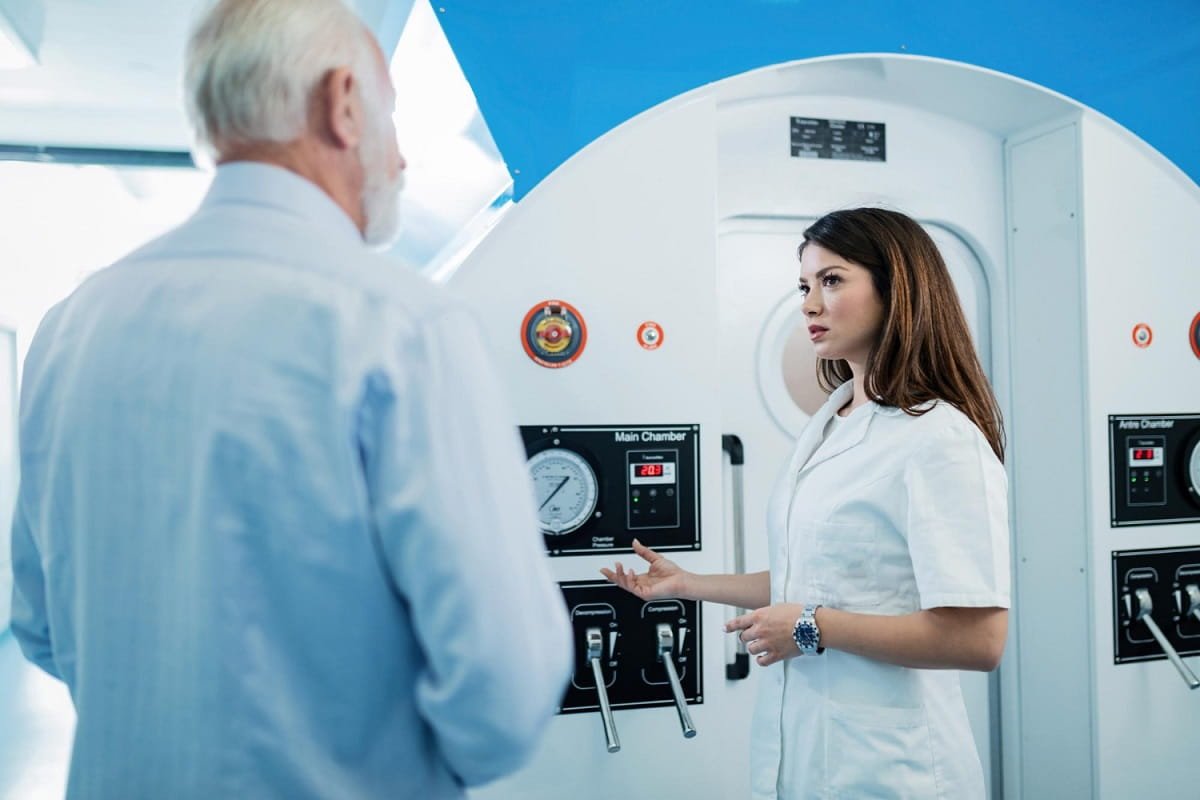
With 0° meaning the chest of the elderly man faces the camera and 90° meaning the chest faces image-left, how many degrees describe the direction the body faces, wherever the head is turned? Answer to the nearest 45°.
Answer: approximately 225°

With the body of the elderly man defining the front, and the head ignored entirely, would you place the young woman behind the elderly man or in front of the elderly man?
in front

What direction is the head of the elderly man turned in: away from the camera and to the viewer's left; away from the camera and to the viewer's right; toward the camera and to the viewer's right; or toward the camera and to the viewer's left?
away from the camera and to the viewer's right

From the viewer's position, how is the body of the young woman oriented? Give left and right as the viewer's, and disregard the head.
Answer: facing the viewer and to the left of the viewer

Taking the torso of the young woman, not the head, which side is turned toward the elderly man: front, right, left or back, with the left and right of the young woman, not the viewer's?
front
